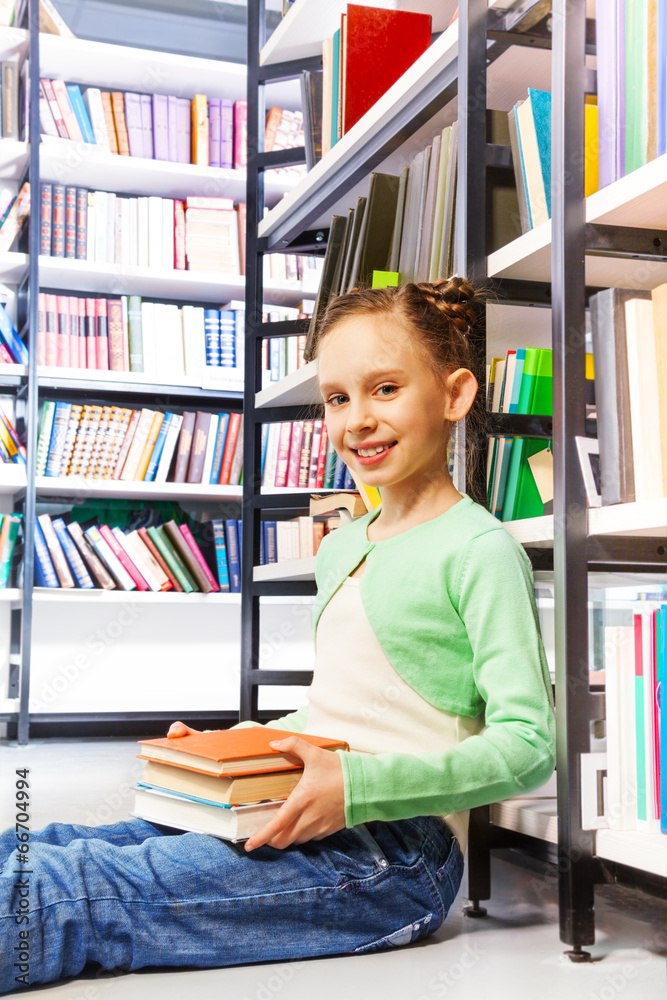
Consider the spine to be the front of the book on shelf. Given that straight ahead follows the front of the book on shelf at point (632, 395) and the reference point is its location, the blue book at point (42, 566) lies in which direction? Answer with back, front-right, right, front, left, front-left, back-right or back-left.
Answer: right

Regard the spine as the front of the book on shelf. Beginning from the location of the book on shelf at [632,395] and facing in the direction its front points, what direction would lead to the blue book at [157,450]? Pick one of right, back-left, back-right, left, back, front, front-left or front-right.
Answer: right

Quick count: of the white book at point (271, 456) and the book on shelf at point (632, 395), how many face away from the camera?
0

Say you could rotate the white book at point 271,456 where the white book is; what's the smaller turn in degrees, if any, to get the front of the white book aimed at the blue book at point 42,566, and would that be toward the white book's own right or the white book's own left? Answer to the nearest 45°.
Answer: approximately 90° to the white book's own right

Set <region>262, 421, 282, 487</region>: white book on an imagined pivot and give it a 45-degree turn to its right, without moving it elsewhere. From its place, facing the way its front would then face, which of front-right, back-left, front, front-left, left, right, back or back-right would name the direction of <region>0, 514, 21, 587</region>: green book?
front-right

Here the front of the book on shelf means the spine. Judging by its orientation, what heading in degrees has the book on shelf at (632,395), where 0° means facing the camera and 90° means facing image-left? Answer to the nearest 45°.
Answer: approximately 45°

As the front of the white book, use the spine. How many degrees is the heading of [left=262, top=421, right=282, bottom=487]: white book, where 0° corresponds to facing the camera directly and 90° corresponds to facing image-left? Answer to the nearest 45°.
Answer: approximately 0°
